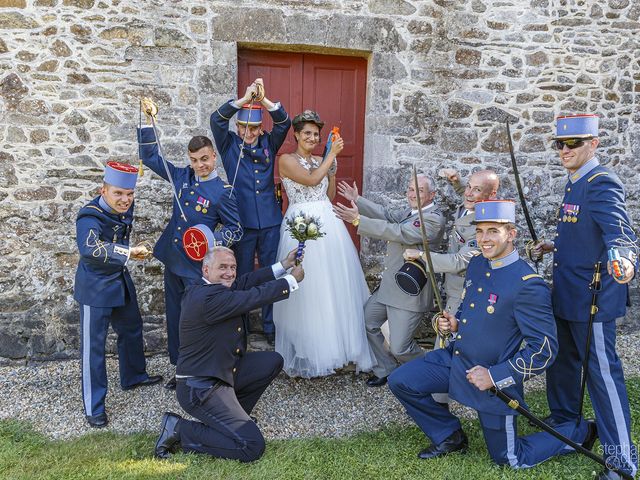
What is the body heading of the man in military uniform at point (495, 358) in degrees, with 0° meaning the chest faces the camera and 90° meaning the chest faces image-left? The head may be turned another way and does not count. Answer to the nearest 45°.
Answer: approximately 45°

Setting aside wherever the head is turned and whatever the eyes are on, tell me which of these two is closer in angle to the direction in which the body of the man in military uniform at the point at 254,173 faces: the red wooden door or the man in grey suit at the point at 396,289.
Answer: the man in grey suit

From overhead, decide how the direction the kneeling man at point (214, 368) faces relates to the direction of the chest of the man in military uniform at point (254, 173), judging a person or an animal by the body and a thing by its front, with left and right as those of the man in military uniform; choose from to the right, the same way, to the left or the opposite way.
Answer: to the left

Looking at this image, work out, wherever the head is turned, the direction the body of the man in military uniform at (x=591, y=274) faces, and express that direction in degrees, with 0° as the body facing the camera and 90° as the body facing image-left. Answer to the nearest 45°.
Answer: approximately 45°

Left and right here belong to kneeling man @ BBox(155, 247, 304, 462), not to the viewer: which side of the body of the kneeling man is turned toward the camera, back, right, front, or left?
right

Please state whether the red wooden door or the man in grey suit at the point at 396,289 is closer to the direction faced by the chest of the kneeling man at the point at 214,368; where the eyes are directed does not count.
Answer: the man in grey suit

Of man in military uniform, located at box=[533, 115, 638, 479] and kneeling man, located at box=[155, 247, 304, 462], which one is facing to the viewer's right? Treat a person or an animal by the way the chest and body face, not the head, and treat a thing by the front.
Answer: the kneeling man

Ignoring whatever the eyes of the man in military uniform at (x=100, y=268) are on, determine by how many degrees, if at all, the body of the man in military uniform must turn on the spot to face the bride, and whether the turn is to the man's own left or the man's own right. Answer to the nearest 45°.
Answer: approximately 45° to the man's own left

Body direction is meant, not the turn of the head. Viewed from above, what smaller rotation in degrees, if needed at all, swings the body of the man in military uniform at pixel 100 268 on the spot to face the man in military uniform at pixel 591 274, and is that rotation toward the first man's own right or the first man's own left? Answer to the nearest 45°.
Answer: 0° — they already face them
